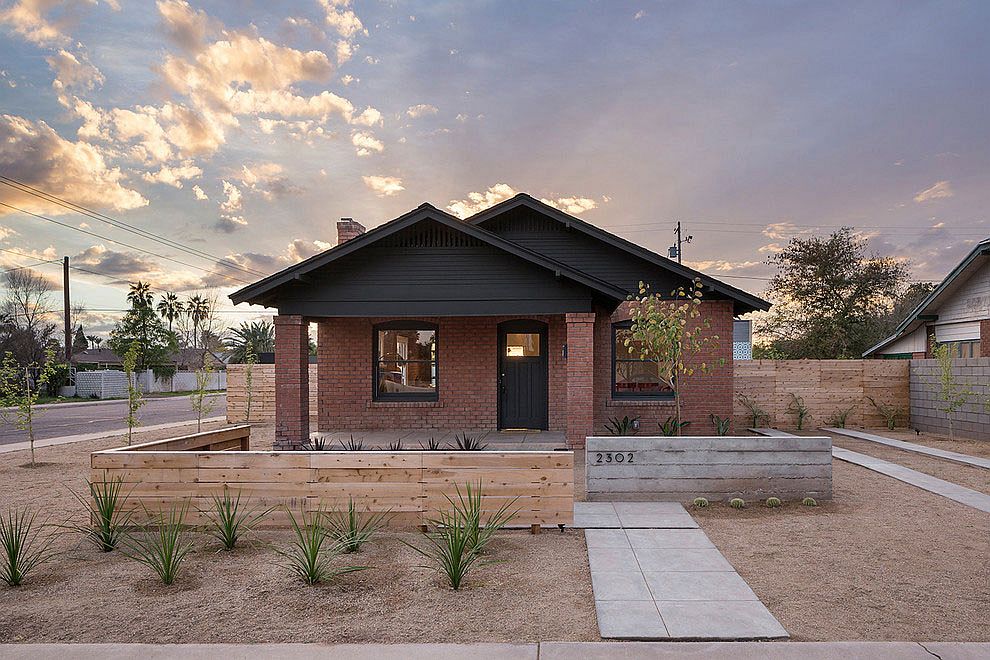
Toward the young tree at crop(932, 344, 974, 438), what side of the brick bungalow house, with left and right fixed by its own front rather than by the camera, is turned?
left

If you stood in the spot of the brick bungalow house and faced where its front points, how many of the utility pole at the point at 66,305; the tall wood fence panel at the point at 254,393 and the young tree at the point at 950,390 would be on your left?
1

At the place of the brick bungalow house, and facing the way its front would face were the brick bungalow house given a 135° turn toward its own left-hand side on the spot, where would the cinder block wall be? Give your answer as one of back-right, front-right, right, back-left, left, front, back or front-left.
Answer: front-right

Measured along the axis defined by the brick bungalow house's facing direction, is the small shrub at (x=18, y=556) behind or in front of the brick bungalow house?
in front

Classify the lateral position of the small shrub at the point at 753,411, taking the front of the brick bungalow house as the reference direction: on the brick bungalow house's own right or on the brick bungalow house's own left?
on the brick bungalow house's own left

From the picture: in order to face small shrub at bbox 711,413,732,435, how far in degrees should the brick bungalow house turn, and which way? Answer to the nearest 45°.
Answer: approximately 90° to its left

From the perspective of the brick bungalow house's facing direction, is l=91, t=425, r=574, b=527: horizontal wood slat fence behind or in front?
in front

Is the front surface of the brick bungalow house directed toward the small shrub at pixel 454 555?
yes

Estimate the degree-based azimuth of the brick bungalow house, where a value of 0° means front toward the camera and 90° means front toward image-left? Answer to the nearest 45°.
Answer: approximately 0°

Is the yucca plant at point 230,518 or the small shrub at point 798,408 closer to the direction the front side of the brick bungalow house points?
the yucca plant

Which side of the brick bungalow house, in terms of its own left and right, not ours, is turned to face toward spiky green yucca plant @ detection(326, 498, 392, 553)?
front
